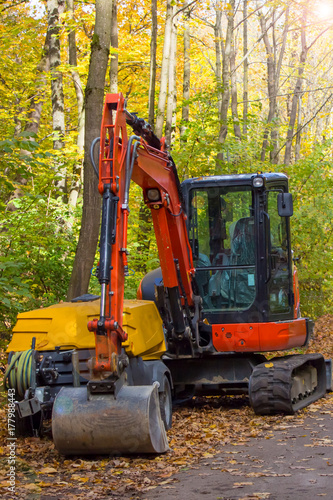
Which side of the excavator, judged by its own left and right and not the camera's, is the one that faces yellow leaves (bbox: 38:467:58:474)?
front

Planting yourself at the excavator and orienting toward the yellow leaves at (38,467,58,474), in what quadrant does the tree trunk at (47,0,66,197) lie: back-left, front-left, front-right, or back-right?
back-right
